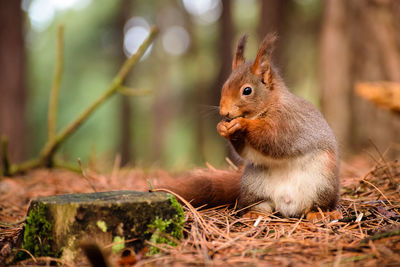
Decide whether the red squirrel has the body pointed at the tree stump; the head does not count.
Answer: yes

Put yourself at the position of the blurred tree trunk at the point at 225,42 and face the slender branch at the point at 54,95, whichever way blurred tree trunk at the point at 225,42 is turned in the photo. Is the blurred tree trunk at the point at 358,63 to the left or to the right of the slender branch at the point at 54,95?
left

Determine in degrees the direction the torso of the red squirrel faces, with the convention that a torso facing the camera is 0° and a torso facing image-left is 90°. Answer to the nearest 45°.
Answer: approximately 45°

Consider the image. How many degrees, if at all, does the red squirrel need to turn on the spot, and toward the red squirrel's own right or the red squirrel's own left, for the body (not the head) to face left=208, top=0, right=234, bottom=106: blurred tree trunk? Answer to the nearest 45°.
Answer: approximately 135° to the red squirrel's own right

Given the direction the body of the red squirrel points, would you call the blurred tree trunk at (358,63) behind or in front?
behind

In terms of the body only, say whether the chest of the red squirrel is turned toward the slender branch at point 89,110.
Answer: no

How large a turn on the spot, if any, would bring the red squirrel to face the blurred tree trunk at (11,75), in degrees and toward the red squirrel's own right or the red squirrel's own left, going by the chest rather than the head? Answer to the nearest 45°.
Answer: approximately 90° to the red squirrel's own right

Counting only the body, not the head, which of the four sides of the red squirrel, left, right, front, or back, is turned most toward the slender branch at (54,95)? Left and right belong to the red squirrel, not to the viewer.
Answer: right

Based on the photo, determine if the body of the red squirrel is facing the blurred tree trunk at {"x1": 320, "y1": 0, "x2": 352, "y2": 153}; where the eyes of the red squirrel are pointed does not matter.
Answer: no

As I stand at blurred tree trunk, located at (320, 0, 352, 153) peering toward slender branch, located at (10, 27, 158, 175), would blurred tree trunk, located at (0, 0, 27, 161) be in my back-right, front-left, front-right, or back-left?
front-right

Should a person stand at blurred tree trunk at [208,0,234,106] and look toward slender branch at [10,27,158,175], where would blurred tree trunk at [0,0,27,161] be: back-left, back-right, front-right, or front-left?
front-right
